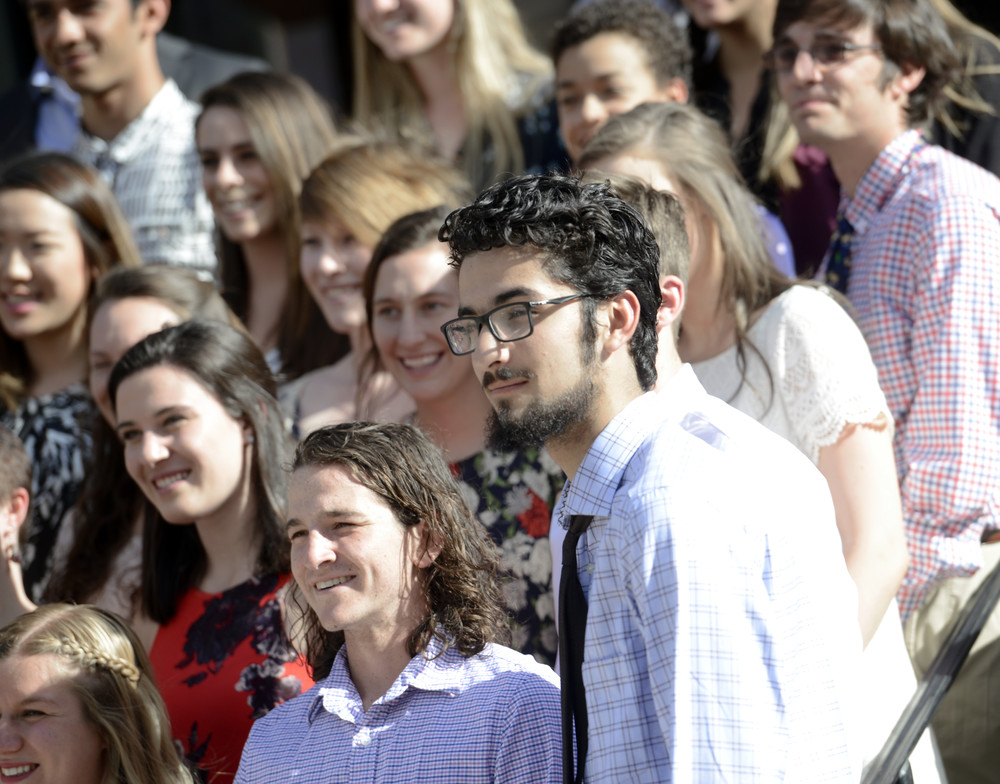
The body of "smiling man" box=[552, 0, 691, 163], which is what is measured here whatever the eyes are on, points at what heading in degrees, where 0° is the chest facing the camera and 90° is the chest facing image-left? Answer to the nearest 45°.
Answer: approximately 45°

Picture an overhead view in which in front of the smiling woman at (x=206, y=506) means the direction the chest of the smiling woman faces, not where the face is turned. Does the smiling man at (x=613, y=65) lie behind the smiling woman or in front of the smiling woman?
behind

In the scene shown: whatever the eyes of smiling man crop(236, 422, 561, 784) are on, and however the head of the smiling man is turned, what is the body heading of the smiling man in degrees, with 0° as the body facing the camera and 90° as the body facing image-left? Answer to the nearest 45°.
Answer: approximately 45°

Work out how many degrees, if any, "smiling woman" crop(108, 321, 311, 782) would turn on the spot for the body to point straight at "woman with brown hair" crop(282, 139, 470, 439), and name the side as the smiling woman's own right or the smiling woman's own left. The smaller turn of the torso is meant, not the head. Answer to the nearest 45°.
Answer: approximately 180°

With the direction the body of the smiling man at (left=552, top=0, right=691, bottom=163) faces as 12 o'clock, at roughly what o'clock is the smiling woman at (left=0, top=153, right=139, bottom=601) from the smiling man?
The smiling woman is roughly at 1 o'clock from the smiling man.

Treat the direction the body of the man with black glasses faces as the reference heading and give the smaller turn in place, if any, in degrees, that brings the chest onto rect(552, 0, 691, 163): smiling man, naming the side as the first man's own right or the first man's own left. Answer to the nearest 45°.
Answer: approximately 135° to the first man's own right

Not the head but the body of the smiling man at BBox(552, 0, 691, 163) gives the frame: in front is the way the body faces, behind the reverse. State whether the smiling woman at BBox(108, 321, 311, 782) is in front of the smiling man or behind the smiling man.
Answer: in front

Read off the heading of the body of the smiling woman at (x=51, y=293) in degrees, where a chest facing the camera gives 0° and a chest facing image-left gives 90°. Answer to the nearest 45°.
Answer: approximately 45°

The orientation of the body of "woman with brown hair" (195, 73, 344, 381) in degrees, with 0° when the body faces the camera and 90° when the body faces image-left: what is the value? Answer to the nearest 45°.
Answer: approximately 45°
